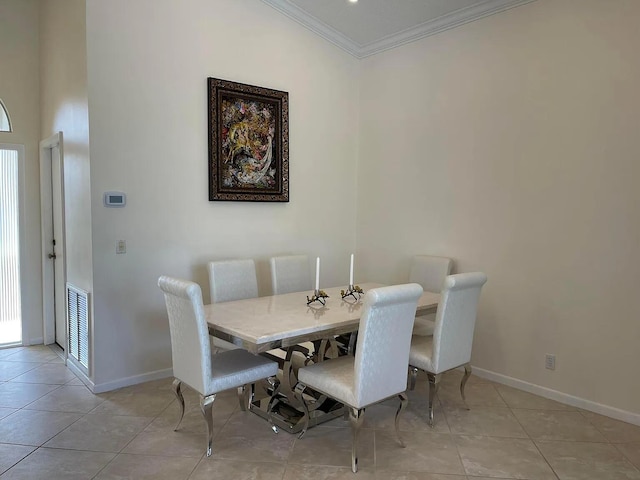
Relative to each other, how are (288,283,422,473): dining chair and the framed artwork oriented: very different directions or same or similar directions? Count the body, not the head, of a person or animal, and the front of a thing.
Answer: very different directions

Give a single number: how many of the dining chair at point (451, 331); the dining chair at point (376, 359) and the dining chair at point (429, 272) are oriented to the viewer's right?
0

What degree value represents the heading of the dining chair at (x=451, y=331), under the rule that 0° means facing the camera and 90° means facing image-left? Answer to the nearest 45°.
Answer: approximately 135°

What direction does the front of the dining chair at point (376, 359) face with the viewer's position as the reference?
facing away from the viewer and to the left of the viewer

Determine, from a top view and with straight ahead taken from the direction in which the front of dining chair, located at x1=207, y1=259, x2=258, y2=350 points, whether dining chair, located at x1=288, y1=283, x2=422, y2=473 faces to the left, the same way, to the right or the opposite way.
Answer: the opposite way

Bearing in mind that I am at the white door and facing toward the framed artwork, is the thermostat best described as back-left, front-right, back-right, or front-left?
front-right

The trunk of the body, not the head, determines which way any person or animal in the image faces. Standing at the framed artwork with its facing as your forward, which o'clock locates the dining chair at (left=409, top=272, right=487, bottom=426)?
The dining chair is roughly at 12 o'clock from the framed artwork.

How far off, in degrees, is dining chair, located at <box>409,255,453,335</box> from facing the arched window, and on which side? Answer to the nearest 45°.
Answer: approximately 45° to its right

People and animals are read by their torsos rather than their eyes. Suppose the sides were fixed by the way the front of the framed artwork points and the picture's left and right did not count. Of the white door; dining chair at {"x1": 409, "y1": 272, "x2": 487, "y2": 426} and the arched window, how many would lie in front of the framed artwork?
1

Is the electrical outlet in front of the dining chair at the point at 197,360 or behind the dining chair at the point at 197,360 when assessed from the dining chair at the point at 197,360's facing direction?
in front

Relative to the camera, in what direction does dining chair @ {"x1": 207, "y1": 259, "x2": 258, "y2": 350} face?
facing the viewer and to the right of the viewer

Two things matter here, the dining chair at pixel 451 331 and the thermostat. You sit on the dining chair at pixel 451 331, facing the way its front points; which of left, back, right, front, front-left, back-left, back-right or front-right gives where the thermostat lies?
front-left

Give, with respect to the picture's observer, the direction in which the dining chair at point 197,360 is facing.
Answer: facing away from the viewer and to the right of the viewer

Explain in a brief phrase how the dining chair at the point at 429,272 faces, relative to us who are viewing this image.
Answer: facing the viewer and to the left of the viewer

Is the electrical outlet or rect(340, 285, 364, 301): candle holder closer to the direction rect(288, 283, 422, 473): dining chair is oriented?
the candle holder

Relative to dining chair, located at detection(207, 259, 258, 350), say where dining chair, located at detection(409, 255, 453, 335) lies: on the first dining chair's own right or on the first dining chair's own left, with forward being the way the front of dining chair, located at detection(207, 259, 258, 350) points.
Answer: on the first dining chair's own left

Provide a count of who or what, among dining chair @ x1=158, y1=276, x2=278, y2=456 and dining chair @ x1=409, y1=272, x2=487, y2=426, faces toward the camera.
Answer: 0

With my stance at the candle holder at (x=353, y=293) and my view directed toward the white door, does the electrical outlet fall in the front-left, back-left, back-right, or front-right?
back-right

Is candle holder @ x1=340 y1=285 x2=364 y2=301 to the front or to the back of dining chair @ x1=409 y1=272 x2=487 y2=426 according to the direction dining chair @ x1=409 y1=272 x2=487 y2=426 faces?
to the front
